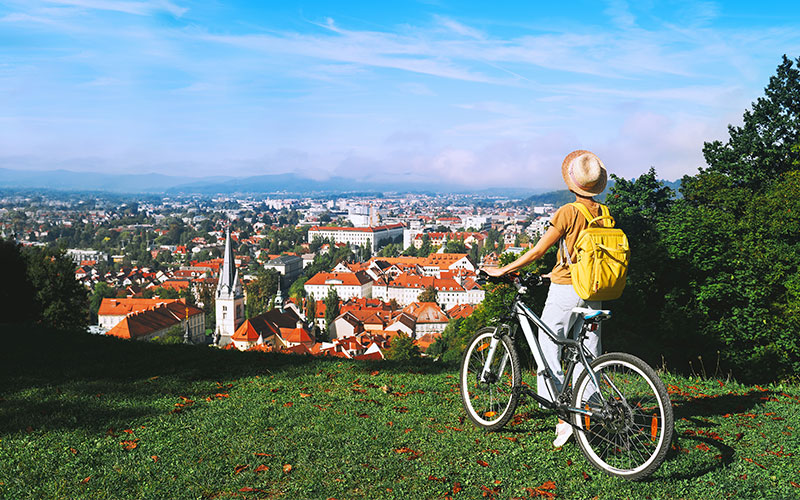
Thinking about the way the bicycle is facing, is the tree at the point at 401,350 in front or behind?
in front

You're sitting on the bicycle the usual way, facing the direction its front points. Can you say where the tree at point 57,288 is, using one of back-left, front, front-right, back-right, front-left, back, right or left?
front

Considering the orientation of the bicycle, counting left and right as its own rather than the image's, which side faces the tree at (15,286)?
front

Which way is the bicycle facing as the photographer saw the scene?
facing away from the viewer and to the left of the viewer

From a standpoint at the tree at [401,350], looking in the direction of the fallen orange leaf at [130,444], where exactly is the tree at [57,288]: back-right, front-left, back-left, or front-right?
front-right

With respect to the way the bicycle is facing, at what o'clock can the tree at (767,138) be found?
The tree is roughly at 2 o'clock from the bicycle.

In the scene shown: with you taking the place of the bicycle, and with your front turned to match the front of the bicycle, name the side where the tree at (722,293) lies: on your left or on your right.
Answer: on your right

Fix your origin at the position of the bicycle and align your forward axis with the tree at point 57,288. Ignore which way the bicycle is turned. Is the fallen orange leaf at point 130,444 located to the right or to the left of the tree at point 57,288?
left

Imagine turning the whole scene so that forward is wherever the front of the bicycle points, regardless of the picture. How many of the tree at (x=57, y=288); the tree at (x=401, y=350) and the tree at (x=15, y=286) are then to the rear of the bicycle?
0
